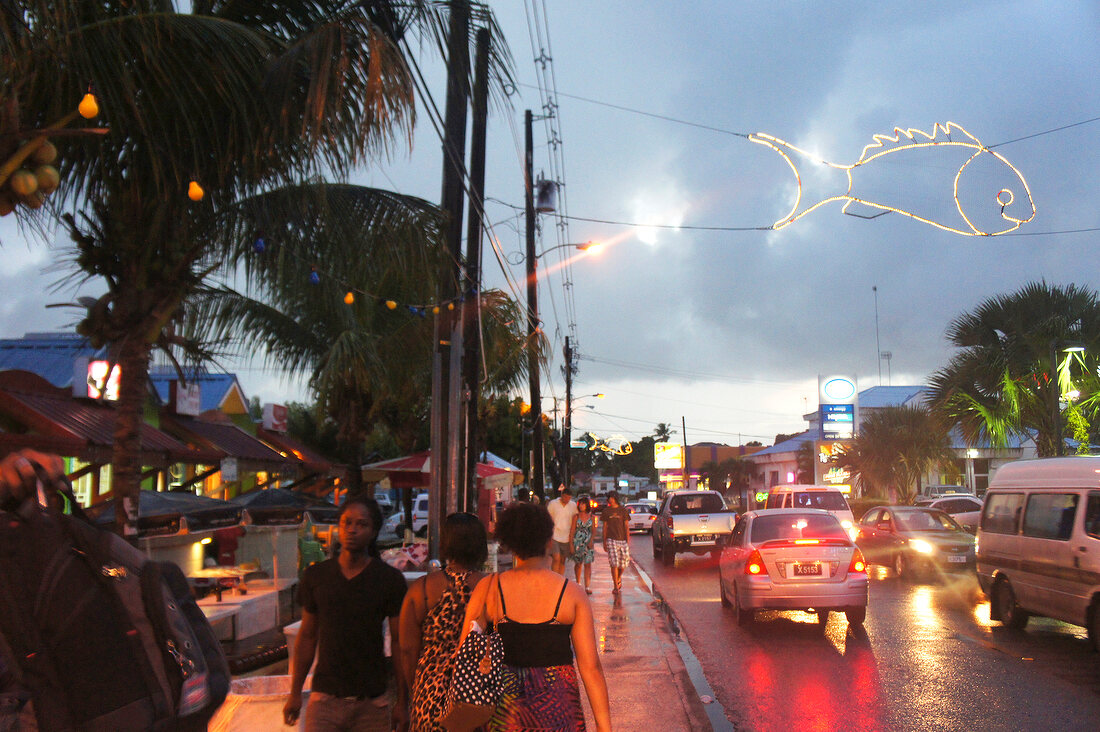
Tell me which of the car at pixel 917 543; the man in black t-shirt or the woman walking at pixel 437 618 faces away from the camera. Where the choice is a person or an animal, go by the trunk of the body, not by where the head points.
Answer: the woman walking

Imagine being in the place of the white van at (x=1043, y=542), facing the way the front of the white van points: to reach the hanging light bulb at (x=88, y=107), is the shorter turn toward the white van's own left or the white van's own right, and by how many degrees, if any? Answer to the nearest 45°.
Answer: approximately 90° to the white van's own right

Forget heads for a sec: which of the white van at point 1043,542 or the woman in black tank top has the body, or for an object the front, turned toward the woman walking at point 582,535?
the woman in black tank top

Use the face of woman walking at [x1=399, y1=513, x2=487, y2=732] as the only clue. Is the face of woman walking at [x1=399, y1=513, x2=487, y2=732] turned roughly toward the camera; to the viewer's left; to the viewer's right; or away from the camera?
away from the camera

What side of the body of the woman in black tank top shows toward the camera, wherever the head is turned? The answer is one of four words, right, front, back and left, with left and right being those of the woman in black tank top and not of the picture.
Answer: back

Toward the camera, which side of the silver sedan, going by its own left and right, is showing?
back

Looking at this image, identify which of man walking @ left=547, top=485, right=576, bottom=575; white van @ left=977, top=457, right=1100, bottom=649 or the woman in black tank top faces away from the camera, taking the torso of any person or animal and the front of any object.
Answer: the woman in black tank top

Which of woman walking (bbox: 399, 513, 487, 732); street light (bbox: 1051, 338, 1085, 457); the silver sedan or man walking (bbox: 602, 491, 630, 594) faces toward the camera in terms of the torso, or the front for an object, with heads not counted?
the man walking

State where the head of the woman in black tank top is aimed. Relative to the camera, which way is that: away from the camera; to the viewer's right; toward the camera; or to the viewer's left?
away from the camera

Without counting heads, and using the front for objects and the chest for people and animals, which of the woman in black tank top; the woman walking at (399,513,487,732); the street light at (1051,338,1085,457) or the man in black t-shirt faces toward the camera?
the man in black t-shirt

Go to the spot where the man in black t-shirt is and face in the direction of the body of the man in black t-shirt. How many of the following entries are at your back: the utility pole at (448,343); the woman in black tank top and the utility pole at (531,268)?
2

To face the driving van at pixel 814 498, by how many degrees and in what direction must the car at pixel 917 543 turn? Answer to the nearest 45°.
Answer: approximately 180°

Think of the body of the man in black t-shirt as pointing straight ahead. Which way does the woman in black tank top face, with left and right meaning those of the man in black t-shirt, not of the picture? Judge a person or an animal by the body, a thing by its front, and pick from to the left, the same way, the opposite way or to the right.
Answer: the opposite way

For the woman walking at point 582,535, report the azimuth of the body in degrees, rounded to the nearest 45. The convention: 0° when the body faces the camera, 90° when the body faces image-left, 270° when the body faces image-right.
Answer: approximately 0°

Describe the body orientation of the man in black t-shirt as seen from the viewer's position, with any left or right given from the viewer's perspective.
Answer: facing the viewer

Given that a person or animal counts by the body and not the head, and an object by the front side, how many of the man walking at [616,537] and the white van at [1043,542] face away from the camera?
0

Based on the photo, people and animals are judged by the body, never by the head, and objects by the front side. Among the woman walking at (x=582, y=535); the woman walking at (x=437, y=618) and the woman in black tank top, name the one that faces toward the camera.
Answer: the woman walking at (x=582, y=535)
